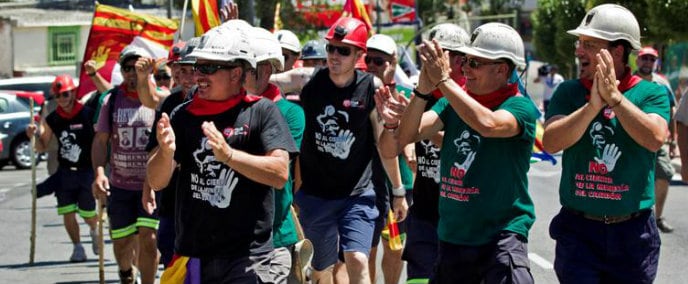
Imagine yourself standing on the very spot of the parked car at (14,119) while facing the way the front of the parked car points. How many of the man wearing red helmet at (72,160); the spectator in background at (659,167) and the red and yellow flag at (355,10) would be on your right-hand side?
0

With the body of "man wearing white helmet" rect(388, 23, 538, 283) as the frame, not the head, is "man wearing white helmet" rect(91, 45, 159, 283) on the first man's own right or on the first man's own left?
on the first man's own right

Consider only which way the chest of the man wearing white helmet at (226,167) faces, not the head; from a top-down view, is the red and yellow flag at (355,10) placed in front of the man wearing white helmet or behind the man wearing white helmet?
behind

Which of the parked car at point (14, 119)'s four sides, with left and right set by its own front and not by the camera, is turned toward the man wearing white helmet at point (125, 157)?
left

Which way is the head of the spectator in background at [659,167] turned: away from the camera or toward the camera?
toward the camera

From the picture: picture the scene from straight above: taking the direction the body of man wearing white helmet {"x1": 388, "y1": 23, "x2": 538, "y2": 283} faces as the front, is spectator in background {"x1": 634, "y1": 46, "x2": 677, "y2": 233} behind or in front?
behind

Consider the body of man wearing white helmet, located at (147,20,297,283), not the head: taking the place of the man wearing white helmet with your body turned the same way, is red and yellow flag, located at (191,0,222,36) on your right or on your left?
on your right

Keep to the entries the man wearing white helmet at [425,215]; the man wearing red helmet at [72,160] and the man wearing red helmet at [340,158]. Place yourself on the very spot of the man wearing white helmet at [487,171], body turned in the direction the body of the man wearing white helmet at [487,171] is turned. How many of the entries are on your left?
0

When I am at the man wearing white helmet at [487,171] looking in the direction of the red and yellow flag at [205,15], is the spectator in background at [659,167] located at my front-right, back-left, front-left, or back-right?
front-right

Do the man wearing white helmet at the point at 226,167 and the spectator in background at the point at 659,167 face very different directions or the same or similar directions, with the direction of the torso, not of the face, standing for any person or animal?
same or similar directions

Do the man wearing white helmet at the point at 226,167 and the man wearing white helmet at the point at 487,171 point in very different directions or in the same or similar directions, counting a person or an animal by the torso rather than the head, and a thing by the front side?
same or similar directions

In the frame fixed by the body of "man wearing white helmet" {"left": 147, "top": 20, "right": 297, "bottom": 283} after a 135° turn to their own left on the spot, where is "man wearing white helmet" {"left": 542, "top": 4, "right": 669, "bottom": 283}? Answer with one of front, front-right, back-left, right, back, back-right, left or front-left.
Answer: front

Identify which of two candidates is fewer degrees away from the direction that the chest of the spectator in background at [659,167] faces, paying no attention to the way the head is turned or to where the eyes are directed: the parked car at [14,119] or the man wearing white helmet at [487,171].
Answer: the man wearing white helmet

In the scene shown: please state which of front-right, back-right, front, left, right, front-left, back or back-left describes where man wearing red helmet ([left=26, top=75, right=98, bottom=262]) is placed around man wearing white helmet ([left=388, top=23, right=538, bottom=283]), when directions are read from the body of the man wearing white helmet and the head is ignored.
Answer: right

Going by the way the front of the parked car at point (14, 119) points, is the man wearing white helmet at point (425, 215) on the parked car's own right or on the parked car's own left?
on the parked car's own left

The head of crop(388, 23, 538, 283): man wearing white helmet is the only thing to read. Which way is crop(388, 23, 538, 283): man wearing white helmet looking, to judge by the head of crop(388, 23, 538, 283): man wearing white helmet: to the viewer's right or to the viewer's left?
to the viewer's left

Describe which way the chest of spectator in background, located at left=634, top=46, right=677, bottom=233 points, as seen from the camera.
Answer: toward the camera

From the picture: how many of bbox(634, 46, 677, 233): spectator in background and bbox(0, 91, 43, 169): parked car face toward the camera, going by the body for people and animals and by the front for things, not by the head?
1

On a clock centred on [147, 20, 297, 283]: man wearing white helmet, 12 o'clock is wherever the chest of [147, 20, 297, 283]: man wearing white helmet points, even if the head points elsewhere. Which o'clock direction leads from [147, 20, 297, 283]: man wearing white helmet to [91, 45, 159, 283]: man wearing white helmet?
[91, 45, 159, 283]: man wearing white helmet is roughly at 4 o'clock from [147, 20, 297, 283]: man wearing white helmet.

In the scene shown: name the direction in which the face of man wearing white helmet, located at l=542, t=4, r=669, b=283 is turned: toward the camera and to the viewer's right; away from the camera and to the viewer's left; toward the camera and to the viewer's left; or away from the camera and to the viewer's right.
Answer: toward the camera and to the viewer's left

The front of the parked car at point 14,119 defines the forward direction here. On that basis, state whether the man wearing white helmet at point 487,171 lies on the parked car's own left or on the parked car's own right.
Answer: on the parked car's own left
